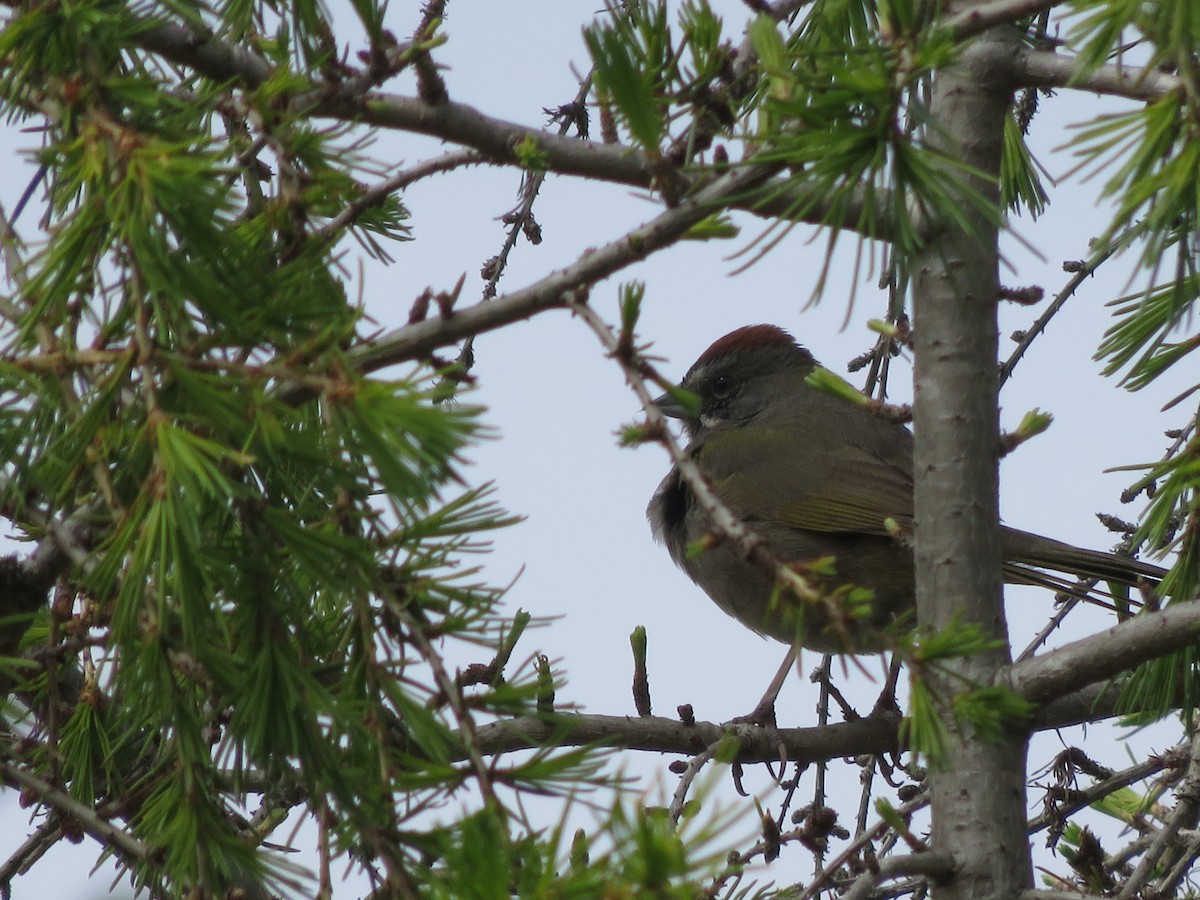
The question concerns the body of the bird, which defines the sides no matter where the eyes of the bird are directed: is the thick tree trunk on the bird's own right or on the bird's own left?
on the bird's own left

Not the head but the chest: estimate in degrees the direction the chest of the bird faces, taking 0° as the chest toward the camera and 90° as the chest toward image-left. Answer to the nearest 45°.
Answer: approximately 90°
